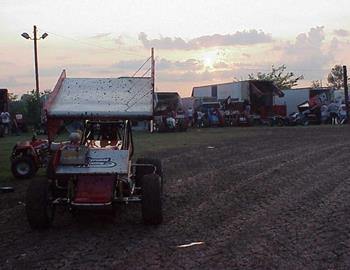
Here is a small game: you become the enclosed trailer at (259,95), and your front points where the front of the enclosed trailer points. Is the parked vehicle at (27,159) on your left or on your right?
on your left

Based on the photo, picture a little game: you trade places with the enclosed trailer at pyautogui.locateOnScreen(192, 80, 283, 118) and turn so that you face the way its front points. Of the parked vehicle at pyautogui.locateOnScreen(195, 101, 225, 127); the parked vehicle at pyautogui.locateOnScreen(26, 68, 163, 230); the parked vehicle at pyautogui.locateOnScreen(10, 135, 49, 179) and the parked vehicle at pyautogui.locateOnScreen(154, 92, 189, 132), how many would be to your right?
0

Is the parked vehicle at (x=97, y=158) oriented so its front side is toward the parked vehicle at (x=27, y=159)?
no

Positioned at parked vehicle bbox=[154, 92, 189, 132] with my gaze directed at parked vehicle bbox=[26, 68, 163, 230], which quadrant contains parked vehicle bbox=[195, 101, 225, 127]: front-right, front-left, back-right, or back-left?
back-left

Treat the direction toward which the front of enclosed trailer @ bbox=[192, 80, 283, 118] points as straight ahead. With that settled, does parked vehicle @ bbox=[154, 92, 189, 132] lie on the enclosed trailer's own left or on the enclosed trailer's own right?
on the enclosed trailer's own left
